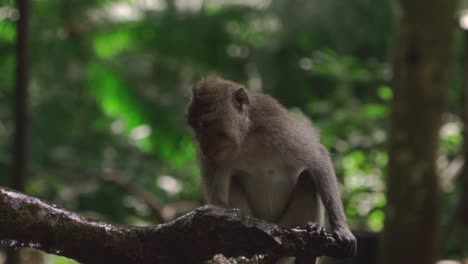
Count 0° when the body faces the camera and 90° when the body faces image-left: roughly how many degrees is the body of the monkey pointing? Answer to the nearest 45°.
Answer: approximately 45°

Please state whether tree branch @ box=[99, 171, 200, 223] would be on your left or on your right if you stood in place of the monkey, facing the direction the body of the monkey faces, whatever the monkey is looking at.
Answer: on your right

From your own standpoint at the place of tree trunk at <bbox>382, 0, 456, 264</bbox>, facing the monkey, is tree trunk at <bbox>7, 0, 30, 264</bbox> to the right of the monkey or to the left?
right

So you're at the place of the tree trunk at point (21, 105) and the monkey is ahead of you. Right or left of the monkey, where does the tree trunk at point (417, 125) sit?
left

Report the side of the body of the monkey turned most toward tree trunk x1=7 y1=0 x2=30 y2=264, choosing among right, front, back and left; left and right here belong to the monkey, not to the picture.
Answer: right
